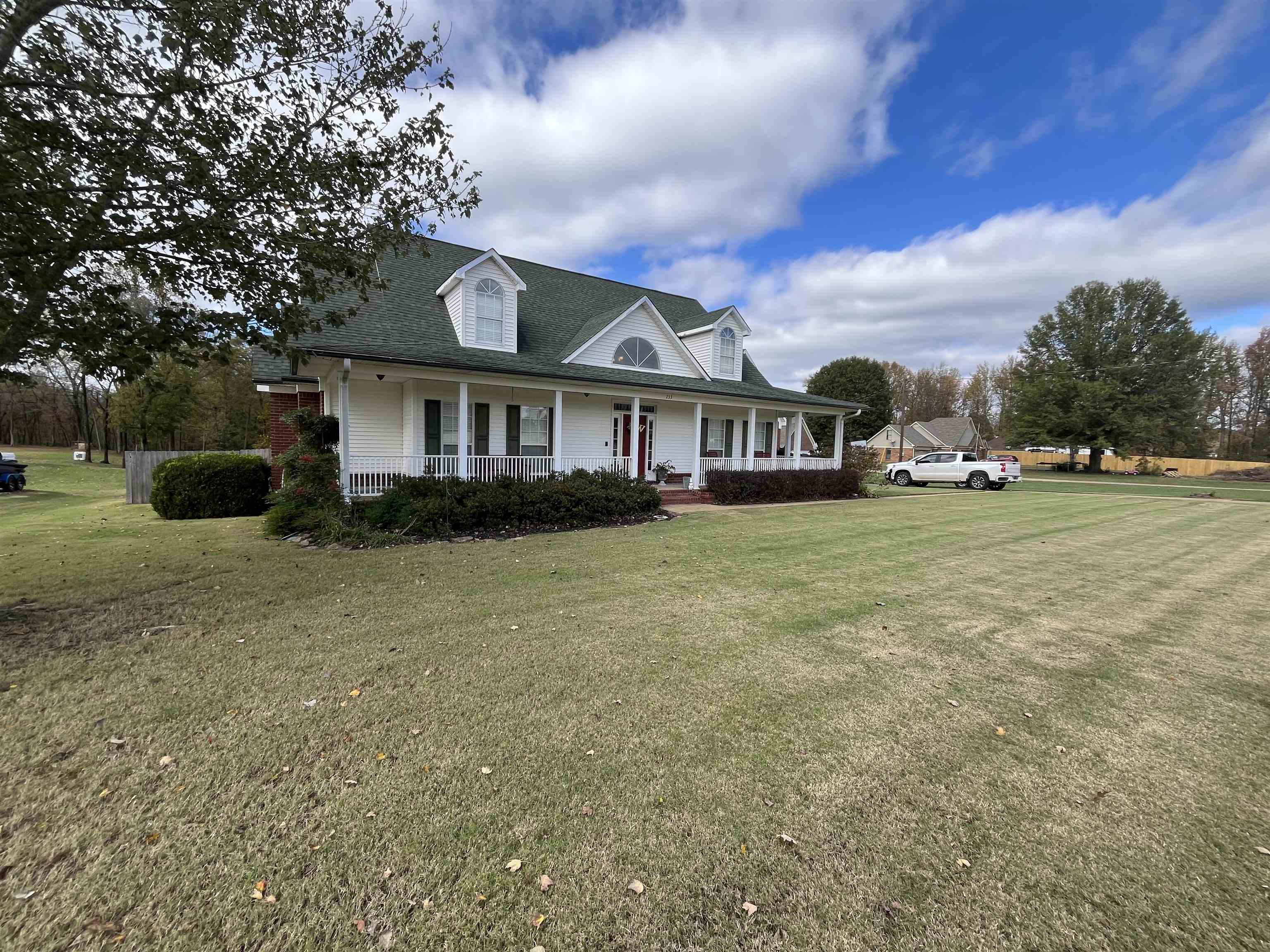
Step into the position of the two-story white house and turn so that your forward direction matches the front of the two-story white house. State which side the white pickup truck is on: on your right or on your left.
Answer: on your left

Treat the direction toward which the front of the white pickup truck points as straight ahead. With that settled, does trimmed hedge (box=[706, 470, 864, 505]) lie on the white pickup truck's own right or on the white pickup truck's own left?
on the white pickup truck's own left

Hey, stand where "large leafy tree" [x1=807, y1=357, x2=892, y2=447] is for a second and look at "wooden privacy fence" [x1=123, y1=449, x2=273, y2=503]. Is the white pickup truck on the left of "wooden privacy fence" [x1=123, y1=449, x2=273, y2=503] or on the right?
left

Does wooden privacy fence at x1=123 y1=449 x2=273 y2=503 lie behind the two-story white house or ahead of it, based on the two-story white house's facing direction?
behind

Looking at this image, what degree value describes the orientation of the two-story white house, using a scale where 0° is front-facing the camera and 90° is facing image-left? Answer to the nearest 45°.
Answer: approximately 315°

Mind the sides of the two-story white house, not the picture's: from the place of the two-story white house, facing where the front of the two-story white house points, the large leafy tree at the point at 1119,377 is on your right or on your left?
on your left

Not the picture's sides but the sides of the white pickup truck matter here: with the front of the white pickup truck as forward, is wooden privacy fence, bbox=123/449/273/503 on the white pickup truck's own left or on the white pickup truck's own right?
on the white pickup truck's own left

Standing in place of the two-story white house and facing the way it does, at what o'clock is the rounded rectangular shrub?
The rounded rectangular shrub is roughly at 4 o'clock from the two-story white house.

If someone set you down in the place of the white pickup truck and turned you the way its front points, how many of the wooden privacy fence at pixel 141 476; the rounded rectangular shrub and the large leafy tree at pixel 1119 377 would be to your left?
2

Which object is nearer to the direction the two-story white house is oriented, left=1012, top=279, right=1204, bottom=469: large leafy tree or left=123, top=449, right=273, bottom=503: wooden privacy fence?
the large leafy tree
